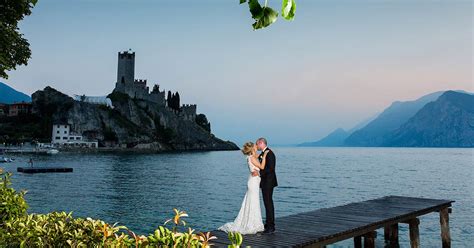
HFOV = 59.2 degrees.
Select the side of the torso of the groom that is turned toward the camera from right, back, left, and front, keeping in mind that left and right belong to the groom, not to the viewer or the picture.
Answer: left

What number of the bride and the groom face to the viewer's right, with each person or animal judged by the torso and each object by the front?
1

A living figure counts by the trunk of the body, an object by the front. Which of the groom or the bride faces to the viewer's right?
the bride

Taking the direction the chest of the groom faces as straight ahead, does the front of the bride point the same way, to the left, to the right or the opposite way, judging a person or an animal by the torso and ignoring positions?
the opposite way

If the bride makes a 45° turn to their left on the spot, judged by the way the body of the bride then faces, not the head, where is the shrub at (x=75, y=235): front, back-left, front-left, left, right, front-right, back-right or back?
back

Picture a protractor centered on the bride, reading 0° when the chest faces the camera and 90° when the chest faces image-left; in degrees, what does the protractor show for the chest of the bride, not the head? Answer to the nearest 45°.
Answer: approximately 270°

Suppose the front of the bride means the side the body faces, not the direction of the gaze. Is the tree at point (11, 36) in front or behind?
behind

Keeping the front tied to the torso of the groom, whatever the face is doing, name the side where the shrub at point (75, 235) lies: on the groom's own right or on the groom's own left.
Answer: on the groom's own left

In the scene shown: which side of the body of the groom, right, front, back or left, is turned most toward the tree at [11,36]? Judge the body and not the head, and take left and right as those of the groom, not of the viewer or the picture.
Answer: front
